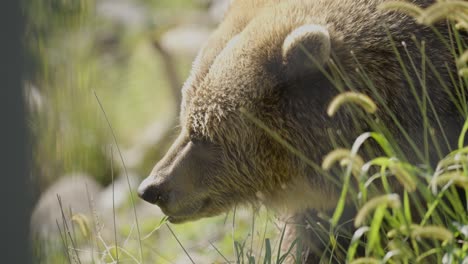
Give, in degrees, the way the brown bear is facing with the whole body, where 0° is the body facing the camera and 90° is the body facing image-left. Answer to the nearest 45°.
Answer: approximately 90°

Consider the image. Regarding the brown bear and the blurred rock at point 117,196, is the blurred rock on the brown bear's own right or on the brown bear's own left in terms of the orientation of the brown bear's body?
on the brown bear's own right

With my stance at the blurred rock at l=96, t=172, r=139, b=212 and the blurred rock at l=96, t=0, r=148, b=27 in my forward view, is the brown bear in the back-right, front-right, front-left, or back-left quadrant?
back-right

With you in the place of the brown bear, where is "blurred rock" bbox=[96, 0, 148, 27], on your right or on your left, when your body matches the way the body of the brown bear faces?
on your right

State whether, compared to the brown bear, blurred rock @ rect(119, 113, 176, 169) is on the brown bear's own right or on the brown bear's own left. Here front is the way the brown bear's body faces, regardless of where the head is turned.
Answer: on the brown bear's own right
